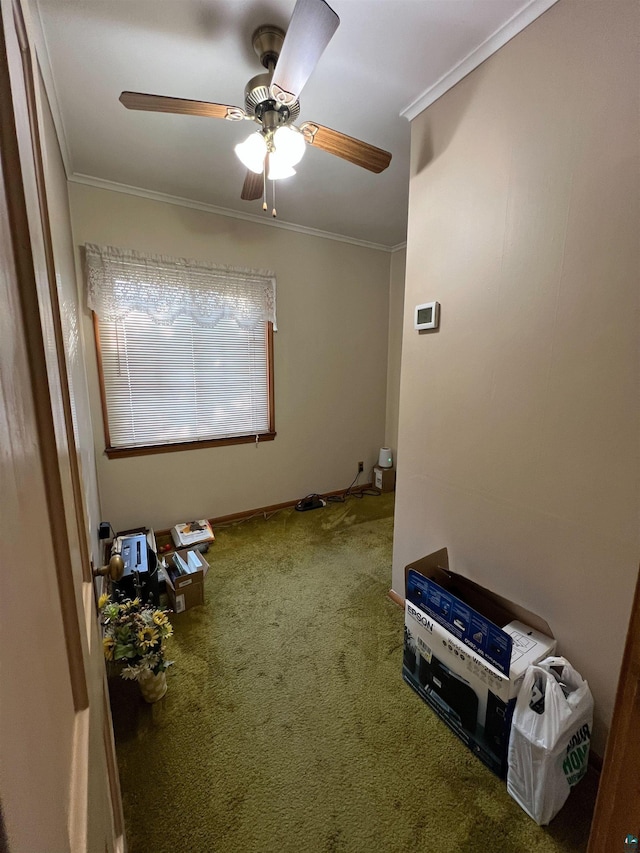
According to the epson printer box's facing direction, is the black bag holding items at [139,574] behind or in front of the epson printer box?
in front

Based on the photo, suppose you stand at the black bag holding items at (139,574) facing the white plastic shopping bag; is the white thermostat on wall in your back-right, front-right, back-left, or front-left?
front-left

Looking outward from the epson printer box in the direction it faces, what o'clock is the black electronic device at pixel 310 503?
The black electronic device is roughly at 3 o'clock from the epson printer box.

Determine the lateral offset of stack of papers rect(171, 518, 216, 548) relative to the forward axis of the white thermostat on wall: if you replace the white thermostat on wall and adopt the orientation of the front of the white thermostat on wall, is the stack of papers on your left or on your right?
on your right

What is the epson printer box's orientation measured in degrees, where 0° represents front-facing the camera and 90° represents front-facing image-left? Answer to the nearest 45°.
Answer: approximately 45°

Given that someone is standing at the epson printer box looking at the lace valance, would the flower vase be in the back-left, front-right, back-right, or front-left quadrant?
front-left

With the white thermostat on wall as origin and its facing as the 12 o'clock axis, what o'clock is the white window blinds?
The white window blinds is roughly at 2 o'clock from the white thermostat on wall.

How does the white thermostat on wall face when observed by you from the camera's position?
facing the viewer and to the left of the viewer

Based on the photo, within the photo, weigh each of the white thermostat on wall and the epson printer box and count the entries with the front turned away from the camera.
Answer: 0

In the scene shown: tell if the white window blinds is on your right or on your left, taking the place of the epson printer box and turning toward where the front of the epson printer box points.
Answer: on your right

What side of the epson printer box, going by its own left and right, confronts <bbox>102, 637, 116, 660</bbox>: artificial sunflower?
front
